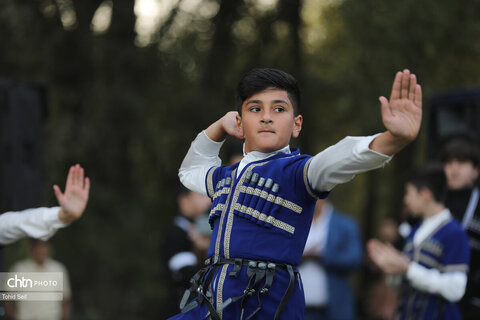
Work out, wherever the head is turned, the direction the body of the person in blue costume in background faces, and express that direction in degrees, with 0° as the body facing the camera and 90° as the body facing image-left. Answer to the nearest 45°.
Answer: approximately 45°

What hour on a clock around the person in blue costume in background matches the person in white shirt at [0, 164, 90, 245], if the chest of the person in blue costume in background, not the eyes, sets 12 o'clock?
The person in white shirt is roughly at 12 o'clock from the person in blue costume in background.

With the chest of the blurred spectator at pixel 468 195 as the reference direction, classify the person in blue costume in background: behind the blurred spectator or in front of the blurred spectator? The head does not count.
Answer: in front

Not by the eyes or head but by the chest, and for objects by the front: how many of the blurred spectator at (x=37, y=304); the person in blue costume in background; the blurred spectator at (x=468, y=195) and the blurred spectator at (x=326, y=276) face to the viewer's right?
0

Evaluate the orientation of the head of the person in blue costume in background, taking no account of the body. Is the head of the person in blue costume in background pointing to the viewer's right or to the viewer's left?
to the viewer's left

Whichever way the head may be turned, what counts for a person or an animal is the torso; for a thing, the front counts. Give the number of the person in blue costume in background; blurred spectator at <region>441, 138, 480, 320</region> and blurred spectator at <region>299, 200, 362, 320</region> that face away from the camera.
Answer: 0

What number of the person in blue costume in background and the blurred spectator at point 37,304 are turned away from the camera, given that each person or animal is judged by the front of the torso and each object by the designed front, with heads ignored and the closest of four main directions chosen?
0

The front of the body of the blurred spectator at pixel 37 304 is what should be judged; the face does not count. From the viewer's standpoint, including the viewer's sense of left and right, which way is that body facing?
facing the viewer

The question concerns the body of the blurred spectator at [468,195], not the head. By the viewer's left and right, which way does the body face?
facing the viewer and to the left of the viewer

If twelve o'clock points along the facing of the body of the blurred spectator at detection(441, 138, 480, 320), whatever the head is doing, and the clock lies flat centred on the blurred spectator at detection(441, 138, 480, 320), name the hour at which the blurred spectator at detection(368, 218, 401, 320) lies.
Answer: the blurred spectator at detection(368, 218, 401, 320) is roughly at 4 o'clock from the blurred spectator at detection(441, 138, 480, 320).
